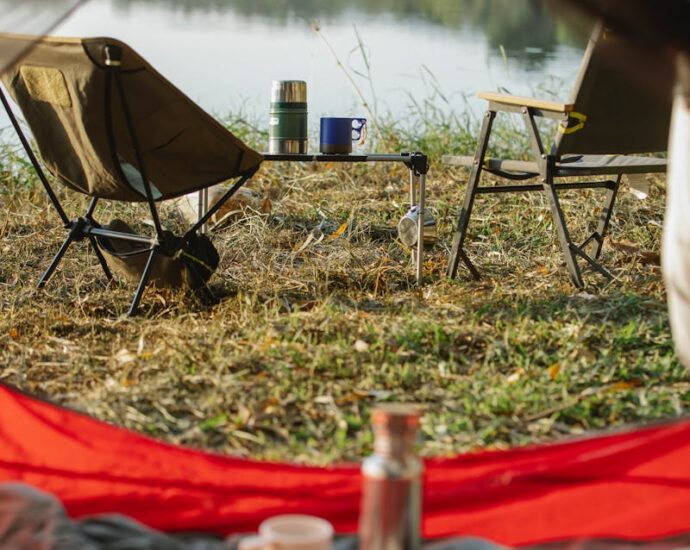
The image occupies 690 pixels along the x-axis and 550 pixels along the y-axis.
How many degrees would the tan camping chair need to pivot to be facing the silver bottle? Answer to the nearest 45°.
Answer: approximately 135° to its right

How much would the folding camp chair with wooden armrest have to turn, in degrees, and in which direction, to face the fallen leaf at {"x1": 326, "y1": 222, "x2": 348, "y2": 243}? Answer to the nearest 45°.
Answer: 0° — it already faces it

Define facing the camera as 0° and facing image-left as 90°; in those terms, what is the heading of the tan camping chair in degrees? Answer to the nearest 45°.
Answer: approximately 225°

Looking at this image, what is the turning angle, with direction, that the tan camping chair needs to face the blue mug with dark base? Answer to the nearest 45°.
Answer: approximately 45° to its right

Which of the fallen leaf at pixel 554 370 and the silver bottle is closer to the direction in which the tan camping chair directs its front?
the fallen leaf

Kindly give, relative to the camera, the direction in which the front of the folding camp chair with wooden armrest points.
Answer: facing away from the viewer and to the left of the viewer
